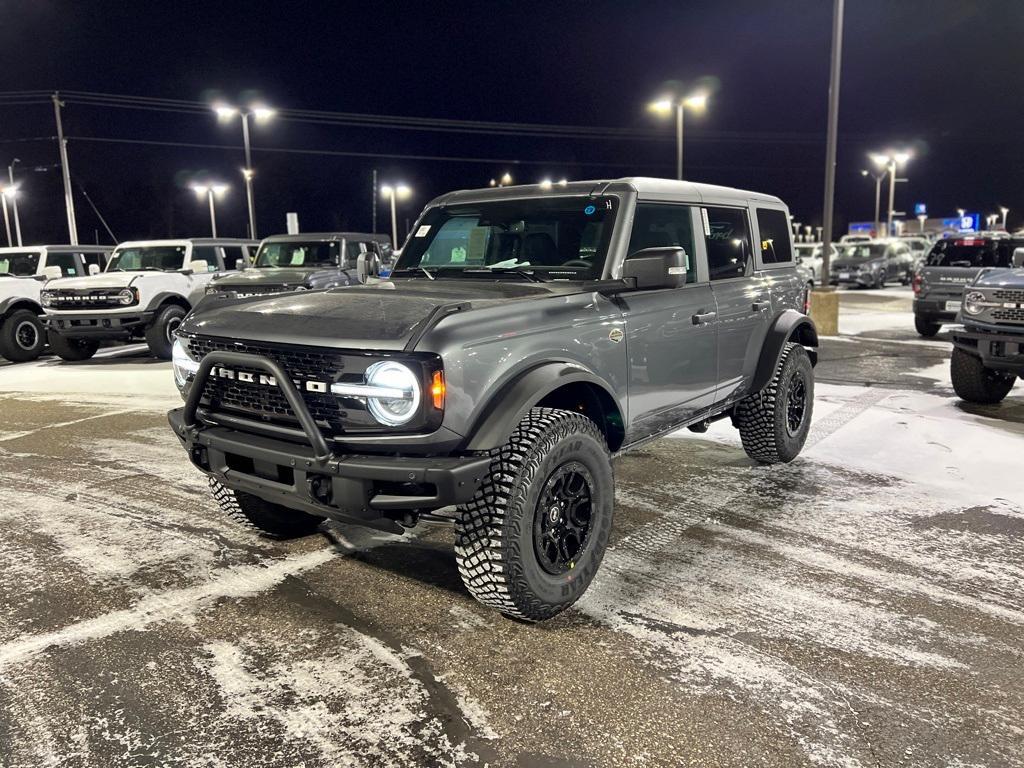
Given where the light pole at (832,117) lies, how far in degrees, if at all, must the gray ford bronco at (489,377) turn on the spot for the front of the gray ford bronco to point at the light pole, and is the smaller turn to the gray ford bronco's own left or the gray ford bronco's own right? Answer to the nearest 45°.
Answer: approximately 180°

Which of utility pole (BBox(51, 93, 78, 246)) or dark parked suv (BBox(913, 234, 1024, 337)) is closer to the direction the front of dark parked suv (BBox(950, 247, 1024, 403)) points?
the utility pole

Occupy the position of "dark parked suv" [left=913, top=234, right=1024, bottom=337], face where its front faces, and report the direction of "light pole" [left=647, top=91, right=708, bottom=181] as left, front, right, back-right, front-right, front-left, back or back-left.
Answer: left

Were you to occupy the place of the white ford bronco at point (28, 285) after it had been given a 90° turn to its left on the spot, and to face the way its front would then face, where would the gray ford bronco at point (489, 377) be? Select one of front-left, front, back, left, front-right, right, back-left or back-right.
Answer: front-right

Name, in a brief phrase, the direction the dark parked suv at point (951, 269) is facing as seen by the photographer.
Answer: facing away from the viewer and to the right of the viewer

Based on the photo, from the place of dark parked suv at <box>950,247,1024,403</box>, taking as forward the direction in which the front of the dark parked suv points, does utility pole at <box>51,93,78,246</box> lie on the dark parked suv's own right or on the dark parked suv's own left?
on the dark parked suv's own right

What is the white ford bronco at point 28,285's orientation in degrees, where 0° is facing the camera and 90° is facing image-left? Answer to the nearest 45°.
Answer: approximately 45°

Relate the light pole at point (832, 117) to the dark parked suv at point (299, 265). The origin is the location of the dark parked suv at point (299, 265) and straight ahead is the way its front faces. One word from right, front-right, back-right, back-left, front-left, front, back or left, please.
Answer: back-left

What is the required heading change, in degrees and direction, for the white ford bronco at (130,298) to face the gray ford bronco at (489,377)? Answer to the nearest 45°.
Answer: approximately 45° to its left

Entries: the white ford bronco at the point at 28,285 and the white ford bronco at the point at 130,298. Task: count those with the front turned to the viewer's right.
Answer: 0

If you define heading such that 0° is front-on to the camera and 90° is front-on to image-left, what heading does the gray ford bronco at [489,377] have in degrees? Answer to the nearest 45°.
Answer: approximately 45°
